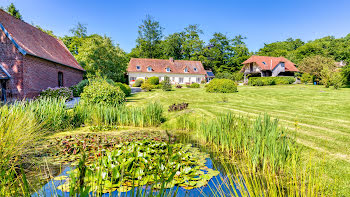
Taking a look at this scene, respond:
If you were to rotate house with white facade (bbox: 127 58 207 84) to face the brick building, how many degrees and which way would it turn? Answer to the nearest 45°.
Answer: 0° — it already faces it

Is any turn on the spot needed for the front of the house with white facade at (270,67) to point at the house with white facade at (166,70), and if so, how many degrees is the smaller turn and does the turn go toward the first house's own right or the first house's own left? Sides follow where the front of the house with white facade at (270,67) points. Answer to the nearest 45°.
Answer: approximately 90° to the first house's own right

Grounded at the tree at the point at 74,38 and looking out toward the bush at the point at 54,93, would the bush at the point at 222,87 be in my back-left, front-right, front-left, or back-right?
front-left

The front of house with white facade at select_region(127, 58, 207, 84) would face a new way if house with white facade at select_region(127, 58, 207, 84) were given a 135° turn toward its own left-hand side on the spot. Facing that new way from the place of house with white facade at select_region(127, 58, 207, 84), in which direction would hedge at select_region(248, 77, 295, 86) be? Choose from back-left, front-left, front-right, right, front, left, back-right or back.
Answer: right

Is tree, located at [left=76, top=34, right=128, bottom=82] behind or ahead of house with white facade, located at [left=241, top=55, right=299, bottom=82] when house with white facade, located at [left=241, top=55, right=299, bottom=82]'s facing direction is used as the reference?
ahead

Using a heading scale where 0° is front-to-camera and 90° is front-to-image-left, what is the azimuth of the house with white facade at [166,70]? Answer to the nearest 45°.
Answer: approximately 0°

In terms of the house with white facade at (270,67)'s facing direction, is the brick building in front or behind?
in front

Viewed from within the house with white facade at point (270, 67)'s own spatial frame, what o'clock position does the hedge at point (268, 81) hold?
The hedge is roughly at 12 o'clock from the house with white facade.

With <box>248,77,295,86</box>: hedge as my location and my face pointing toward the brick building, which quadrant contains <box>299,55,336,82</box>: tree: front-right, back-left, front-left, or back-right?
back-left

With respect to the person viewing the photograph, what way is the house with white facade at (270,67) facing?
facing the viewer

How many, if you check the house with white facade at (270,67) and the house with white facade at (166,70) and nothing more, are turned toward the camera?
2
